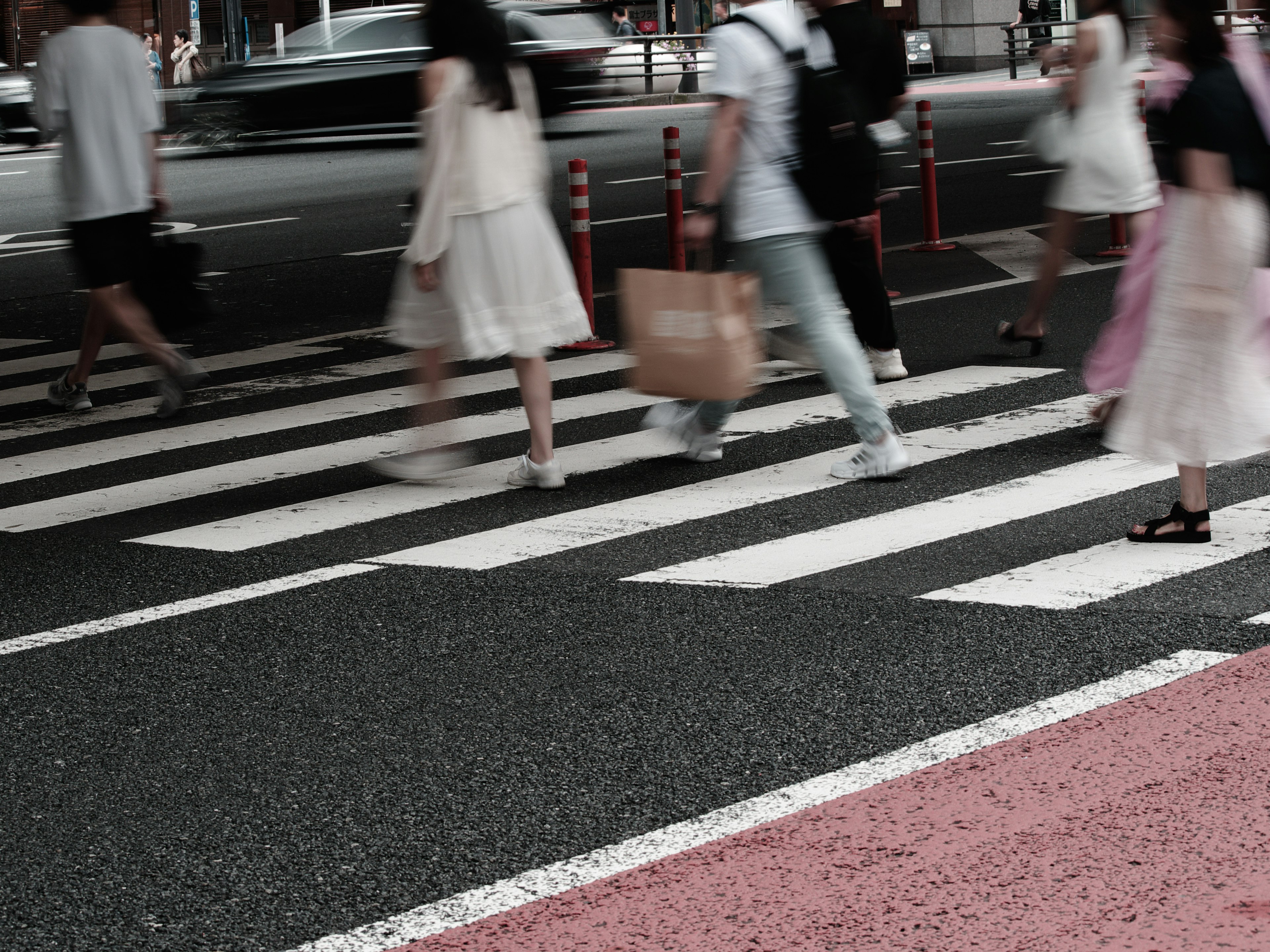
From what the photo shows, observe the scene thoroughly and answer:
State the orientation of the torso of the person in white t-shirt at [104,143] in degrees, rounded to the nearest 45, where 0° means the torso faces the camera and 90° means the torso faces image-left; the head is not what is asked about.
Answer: approximately 135°

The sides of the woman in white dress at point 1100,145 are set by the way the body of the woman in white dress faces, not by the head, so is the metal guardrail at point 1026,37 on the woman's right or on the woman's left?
on the woman's right

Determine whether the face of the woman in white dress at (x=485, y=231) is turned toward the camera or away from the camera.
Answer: away from the camera

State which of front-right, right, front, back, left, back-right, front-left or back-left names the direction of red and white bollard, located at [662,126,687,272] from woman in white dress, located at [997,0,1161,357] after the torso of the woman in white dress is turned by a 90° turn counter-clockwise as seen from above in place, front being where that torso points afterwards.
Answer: back-right

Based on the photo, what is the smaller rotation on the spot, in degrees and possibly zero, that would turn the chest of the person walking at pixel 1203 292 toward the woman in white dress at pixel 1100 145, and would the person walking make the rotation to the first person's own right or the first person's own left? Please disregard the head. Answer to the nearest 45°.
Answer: approximately 90° to the first person's own right

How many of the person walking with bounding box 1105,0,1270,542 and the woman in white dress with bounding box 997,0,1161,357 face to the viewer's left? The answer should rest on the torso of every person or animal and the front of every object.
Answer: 2

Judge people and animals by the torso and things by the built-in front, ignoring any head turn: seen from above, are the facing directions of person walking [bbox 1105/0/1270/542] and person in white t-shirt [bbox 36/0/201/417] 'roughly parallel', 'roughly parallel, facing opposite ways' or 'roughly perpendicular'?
roughly parallel

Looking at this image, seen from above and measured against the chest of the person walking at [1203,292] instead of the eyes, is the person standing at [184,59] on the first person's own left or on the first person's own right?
on the first person's own right

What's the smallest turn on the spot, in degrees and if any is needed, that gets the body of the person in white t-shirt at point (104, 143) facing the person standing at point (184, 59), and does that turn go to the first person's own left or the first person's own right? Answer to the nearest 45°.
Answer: approximately 45° to the first person's own right

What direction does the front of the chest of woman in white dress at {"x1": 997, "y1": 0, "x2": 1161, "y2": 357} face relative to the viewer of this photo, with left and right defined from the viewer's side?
facing to the left of the viewer

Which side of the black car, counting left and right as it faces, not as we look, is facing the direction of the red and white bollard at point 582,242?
left

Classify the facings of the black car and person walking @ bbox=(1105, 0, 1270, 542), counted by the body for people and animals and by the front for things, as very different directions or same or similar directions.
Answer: same or similar directions

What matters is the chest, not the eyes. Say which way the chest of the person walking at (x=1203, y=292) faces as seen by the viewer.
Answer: to the viewer's left

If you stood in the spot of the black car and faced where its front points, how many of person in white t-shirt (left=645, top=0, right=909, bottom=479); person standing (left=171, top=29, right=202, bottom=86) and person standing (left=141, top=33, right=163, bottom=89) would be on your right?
2

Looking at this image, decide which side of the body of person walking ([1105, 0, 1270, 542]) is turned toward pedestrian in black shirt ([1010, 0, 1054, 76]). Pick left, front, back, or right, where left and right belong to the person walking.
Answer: right

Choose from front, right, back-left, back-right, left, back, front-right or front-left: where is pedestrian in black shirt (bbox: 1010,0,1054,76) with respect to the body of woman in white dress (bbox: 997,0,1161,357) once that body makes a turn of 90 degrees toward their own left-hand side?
back
